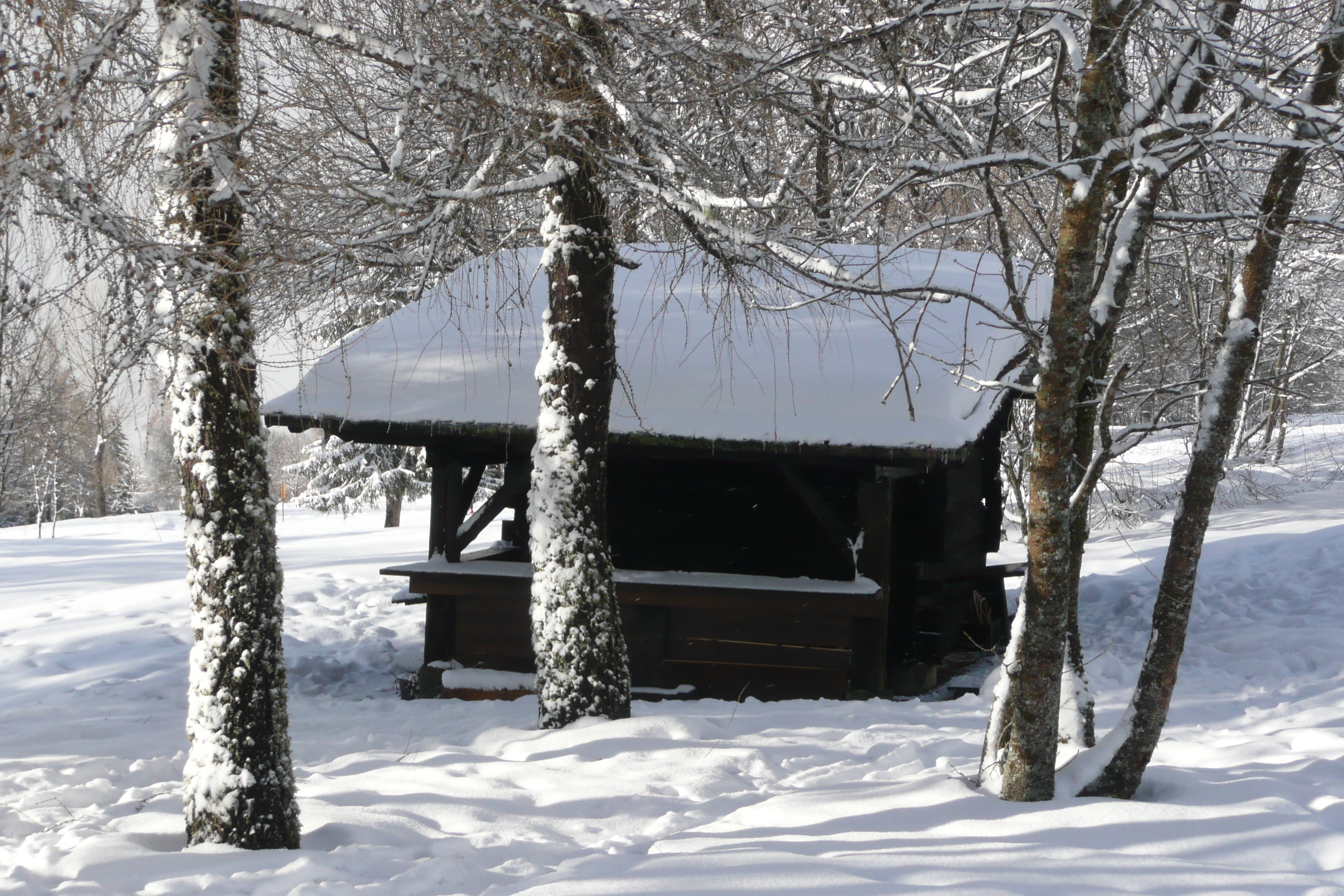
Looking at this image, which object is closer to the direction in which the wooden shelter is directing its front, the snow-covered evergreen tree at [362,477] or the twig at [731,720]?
the twig

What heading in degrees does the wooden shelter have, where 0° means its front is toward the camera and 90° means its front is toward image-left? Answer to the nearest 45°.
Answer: approximately 0°

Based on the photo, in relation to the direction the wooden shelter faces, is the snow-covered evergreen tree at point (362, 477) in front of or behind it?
behind

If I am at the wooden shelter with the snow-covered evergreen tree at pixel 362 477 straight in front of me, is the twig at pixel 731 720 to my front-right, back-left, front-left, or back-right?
back-left

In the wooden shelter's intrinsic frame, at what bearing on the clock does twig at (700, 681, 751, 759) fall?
The twig is roughly at 12 o'clock from the wooden shelter.
